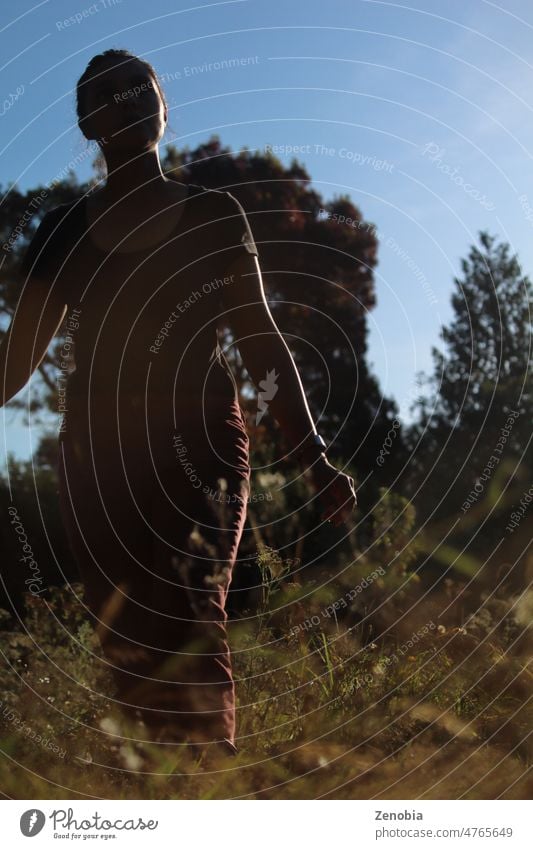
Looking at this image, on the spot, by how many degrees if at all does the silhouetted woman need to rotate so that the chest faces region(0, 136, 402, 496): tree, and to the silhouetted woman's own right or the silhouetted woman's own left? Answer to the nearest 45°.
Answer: approximately 180°

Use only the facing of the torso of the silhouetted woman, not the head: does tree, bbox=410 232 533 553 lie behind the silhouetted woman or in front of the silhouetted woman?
behind

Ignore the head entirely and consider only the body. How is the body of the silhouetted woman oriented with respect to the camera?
toward the camera
